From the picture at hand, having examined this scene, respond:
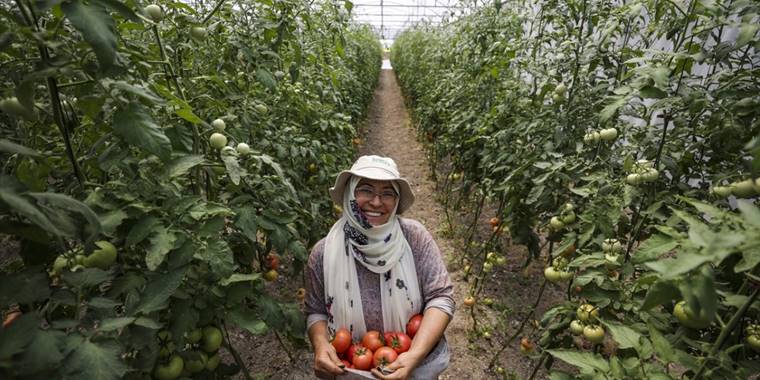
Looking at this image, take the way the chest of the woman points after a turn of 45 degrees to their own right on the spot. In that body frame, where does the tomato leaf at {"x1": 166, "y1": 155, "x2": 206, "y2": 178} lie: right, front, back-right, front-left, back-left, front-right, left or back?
front

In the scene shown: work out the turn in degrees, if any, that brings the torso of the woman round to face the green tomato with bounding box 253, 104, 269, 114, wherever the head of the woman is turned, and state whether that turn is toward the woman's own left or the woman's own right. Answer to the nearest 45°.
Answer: approximately 135° to the woman's own right

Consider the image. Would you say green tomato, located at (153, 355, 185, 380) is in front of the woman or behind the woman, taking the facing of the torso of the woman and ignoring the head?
in front

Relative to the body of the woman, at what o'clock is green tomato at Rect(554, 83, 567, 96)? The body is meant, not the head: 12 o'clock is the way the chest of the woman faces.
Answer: The green tomato is roughly at 8 o'clock from the woman.

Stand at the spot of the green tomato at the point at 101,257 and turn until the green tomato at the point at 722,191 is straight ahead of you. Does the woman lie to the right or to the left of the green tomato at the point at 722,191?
left

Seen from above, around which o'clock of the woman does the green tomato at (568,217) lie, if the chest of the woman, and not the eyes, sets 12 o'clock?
The green tomato is roughly at 9 o'clock from the woman.

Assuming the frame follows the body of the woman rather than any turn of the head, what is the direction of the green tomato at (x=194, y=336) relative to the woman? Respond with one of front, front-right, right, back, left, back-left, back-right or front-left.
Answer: front-right

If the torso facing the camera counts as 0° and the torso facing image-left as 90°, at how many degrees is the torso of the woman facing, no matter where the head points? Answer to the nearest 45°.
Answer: approximately 0°

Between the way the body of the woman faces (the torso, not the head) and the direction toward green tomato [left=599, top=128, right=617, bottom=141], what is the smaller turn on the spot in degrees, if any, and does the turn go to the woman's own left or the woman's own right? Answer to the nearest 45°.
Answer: approximately 90° to the woman's own left

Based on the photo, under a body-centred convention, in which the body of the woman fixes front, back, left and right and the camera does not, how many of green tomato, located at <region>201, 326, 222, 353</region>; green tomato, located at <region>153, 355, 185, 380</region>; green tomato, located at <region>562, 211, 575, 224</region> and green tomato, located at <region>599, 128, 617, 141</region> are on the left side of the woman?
2
